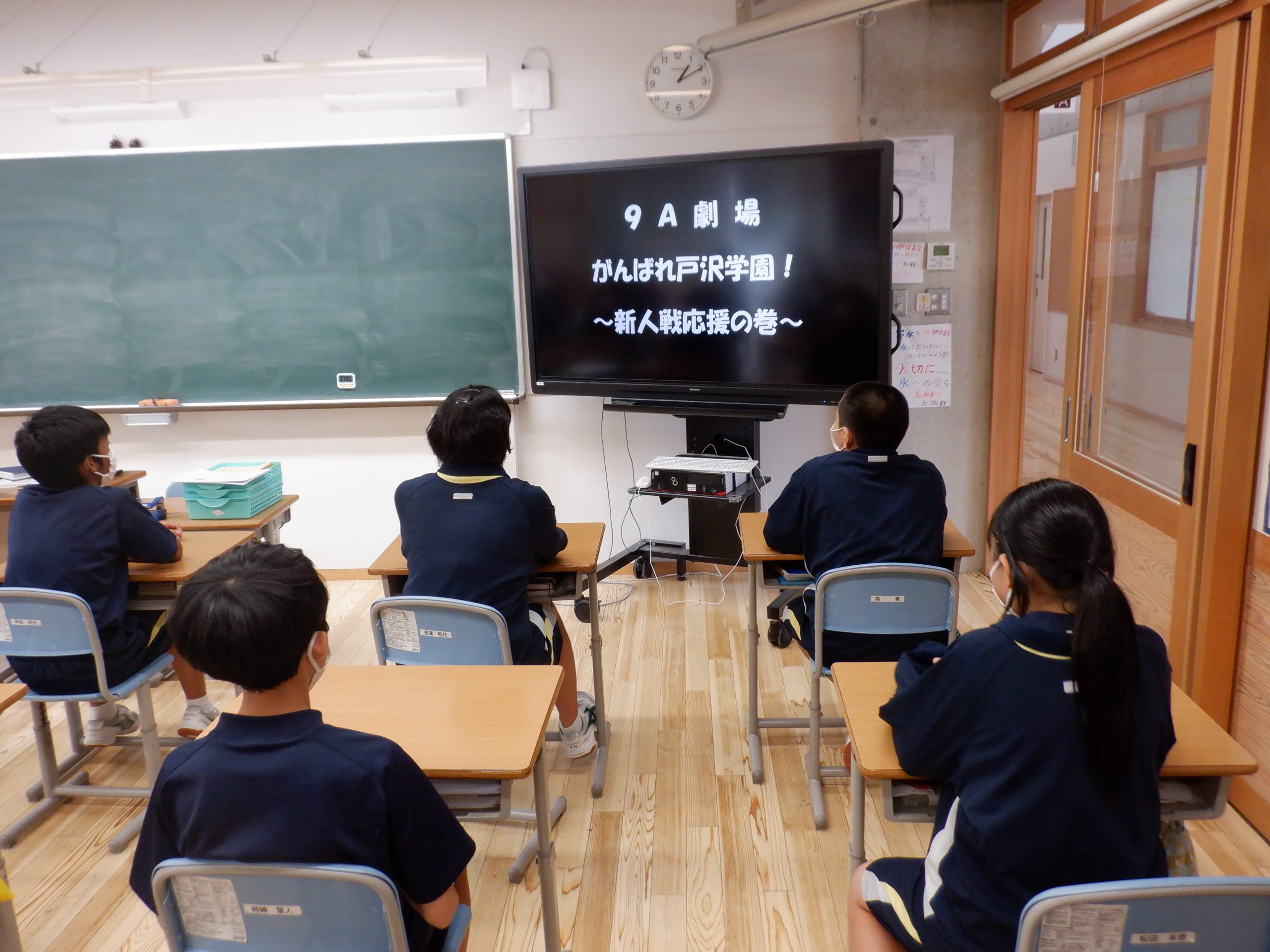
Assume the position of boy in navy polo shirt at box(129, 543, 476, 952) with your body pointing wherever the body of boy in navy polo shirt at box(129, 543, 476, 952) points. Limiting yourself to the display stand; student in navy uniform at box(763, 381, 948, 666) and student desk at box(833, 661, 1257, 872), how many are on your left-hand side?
0

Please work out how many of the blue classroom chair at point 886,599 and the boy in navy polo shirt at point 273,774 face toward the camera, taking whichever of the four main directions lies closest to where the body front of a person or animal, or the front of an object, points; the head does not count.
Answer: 0

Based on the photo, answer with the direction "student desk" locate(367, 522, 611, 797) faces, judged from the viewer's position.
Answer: facing the viewer

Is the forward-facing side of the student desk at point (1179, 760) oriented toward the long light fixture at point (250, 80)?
no

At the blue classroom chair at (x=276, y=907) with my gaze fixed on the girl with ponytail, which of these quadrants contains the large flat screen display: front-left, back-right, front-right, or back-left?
front-left

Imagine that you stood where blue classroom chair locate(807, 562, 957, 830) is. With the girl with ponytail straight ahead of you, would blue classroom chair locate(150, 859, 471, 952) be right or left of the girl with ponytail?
right

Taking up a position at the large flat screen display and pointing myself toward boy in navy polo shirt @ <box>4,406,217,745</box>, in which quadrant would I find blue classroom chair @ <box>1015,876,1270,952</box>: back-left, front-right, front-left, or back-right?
front-left

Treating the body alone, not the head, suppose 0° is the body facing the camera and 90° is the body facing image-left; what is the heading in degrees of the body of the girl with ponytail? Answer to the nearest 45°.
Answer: approximately 135°

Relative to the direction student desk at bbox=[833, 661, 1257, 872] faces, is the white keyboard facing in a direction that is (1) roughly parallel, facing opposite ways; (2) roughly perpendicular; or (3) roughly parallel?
roughly parallel

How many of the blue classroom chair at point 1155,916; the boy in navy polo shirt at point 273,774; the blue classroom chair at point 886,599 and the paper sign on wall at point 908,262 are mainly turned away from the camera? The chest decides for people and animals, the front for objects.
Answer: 3

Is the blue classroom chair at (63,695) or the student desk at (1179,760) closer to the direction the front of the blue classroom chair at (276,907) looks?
the blue classroom chair

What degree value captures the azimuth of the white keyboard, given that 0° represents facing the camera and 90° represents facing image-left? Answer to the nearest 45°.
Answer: approximately 0°

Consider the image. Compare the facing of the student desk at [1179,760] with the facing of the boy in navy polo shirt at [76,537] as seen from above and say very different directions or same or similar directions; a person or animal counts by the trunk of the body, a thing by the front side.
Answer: very different directions

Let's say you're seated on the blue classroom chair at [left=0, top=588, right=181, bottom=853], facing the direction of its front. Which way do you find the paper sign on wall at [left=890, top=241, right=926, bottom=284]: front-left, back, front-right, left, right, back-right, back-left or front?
front-right

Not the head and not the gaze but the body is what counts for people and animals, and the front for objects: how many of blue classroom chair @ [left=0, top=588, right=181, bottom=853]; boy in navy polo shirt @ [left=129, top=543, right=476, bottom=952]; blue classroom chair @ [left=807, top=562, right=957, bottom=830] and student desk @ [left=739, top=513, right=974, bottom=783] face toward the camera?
1

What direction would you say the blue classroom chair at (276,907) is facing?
away from the camera

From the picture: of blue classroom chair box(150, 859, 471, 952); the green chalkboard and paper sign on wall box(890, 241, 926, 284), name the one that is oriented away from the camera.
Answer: the blue classroom chair

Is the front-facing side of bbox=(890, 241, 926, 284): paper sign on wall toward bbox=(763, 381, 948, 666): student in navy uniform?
yes

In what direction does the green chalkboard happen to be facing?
toward the camera

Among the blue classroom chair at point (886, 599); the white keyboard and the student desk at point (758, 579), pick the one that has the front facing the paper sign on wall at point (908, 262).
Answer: the blue classroom chair

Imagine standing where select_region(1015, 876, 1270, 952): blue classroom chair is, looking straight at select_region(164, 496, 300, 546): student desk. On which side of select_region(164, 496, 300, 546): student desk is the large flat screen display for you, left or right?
right

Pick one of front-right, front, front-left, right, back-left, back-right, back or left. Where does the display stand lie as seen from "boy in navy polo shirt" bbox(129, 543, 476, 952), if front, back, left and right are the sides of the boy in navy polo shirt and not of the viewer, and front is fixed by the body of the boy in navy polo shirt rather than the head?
front-right

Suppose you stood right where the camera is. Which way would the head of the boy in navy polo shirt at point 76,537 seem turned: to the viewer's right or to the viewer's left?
to the viewer's right
